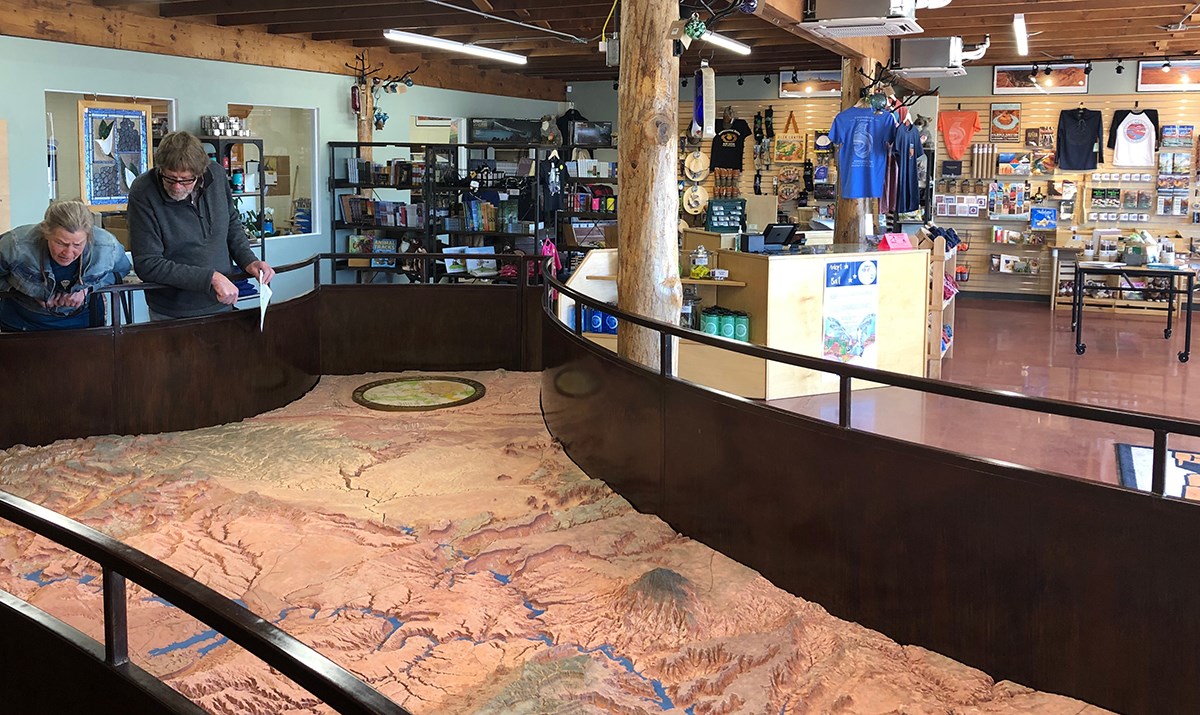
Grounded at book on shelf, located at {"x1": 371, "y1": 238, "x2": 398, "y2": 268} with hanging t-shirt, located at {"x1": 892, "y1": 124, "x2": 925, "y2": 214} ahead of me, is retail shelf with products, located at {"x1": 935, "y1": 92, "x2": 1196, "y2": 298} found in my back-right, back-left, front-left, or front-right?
front-left

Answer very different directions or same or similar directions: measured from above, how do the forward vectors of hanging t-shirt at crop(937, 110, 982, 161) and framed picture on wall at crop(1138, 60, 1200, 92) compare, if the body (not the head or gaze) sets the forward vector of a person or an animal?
same or similar directions

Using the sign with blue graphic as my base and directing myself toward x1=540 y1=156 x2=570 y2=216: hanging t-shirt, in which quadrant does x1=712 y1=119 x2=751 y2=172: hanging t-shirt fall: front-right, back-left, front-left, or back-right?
front-right

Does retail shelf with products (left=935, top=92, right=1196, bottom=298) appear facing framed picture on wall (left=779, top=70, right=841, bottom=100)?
no

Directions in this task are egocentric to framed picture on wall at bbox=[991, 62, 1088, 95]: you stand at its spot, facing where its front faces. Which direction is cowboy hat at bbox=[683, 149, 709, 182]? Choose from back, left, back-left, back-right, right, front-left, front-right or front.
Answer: front-right

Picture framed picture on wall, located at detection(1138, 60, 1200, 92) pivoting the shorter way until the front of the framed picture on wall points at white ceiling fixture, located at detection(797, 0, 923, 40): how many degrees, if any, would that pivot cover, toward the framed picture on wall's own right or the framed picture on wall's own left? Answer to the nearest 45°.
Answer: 0° — it already faces it

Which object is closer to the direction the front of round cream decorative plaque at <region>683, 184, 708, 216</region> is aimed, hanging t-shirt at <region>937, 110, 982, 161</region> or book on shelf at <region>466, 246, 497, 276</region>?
the book on shelf

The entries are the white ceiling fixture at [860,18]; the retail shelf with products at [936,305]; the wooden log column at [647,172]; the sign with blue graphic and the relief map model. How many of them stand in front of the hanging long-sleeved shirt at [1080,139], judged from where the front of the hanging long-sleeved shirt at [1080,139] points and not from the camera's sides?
5

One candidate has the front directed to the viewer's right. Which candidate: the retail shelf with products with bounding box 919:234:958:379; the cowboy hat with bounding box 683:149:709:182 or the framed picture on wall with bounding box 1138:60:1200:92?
the retail shelf with products

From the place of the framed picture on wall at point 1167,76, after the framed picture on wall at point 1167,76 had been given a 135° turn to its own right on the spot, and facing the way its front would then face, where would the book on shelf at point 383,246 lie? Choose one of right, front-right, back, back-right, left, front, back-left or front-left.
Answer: left

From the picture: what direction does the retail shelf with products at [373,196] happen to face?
toward the camera

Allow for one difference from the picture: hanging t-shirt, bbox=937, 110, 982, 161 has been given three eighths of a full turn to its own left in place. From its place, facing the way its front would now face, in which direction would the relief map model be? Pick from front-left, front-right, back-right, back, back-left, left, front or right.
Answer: back-right

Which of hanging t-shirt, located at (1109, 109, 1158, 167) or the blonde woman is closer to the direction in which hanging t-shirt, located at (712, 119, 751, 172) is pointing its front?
the blonde woman

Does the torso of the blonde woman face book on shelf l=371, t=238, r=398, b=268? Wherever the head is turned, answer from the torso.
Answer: no

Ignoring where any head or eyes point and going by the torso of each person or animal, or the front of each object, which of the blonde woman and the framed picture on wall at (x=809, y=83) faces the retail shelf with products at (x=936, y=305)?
the framed picture on wall

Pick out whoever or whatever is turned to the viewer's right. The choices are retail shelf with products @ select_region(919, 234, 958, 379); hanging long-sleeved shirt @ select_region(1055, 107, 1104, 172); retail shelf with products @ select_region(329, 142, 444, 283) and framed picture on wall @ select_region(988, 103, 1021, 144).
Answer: retail shelf with products @ select_region(919, 234, 958, 379)

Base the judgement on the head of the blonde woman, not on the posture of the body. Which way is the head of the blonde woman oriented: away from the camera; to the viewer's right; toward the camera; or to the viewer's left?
toward the camera

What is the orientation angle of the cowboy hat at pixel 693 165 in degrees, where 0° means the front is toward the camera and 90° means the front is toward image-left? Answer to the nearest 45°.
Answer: approximately 0°

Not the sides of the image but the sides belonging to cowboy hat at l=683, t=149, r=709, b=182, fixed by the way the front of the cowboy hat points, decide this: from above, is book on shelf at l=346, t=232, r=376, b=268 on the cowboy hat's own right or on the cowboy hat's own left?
on the cowboy hat's own right

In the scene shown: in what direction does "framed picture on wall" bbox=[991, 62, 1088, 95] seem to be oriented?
toward the camera
